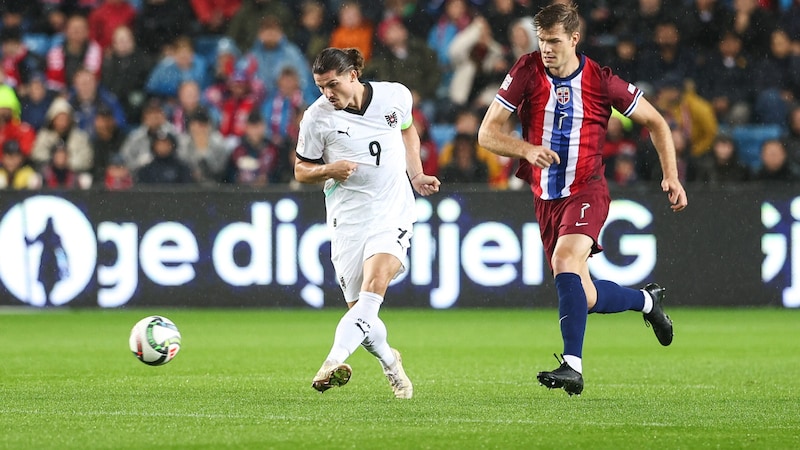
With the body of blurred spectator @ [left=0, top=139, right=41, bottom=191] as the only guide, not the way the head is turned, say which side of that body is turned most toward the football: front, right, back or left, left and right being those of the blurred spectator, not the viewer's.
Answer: front

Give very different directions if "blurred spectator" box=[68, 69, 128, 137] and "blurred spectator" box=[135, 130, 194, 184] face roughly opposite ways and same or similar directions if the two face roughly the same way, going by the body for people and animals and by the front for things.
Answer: same or similar directions

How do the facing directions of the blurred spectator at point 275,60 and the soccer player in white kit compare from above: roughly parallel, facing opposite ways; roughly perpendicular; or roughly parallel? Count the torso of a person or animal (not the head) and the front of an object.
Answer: roughly parallel

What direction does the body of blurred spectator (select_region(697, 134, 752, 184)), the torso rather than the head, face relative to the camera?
toward the camera

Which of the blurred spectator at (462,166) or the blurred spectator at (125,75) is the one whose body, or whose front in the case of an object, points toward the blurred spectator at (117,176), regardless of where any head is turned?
the blurred spectator at (125,75)

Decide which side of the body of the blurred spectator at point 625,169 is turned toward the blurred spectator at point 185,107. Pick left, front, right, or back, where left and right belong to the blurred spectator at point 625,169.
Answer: right

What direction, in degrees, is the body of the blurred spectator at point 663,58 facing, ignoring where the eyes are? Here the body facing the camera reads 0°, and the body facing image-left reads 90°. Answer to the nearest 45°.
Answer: approximately 0°

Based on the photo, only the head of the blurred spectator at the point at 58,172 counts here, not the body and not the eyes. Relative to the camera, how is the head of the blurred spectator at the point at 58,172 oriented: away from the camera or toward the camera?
toward the camera

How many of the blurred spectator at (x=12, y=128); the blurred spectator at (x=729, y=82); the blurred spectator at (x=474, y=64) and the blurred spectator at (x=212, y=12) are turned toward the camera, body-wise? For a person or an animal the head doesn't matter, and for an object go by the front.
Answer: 4

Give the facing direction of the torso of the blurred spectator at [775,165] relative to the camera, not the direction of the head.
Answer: toward the camera

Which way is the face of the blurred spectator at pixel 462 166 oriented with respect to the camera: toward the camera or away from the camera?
toward the camera

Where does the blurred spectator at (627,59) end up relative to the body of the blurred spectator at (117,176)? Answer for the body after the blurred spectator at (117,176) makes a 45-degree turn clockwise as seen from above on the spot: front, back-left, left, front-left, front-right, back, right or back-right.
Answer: back-left

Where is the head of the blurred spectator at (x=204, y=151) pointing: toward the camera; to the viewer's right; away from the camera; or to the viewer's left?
toward the camera

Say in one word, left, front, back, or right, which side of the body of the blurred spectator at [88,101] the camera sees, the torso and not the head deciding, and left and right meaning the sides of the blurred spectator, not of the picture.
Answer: front

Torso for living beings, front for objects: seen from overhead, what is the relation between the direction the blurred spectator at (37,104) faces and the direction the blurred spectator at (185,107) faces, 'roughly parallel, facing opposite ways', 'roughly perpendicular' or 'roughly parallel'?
roughly parallel

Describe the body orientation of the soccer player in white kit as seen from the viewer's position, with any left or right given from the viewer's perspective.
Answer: facing the viewer

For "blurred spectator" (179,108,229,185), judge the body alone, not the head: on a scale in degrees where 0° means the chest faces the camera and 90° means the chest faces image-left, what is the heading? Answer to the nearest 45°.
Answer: approximately 0°

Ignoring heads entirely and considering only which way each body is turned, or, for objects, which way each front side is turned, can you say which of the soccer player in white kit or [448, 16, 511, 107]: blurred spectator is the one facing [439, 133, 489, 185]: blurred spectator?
[448, 16, 511, 107]: blurred spectator
